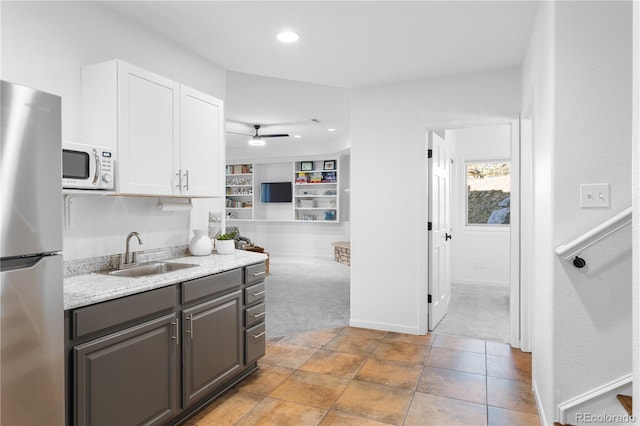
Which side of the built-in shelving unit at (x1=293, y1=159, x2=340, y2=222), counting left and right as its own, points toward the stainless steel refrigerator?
front

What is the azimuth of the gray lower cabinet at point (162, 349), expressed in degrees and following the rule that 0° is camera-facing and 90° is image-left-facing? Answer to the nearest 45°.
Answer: approximately 315°

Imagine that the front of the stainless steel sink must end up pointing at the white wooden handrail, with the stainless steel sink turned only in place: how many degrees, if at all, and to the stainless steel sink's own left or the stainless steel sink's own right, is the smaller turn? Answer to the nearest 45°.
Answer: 0° — it already faces it

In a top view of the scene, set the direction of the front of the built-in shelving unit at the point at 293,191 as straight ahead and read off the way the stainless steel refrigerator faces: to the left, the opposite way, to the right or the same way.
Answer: to the left

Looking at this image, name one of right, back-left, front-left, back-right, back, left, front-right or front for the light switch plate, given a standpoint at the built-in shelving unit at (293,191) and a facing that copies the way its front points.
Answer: front

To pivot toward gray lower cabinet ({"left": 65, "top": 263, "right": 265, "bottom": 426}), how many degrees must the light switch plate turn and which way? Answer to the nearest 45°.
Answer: approximately 45° to its right

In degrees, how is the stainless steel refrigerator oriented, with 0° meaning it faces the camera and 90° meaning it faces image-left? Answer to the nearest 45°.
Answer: approximately 315°

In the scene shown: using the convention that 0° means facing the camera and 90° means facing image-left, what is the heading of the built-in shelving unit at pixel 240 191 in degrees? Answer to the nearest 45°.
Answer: approximately 0°

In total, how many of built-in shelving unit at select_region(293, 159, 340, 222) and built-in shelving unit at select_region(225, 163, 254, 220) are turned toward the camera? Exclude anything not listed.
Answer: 2

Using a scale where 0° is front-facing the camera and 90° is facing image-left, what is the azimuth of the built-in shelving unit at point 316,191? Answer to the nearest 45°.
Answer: approximately 0°

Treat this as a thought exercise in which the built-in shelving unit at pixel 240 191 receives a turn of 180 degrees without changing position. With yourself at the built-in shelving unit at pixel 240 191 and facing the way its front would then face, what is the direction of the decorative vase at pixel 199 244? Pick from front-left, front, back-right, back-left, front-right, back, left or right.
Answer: back

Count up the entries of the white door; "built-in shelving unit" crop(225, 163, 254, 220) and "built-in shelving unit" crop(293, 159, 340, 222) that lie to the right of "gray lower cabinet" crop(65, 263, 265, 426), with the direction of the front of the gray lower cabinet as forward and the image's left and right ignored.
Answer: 0

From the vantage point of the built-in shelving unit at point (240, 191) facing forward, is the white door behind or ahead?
ahead
